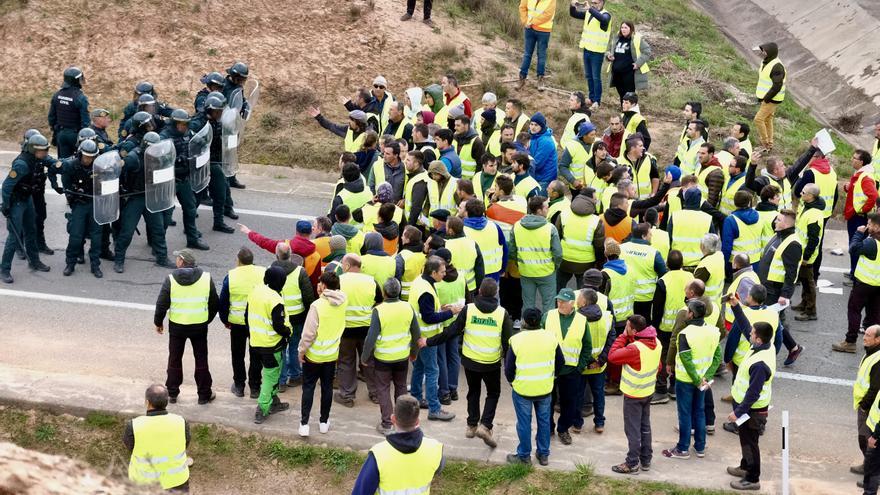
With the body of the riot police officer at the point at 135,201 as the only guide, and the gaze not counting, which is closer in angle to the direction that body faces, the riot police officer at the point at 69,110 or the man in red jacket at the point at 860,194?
the man in red jacket

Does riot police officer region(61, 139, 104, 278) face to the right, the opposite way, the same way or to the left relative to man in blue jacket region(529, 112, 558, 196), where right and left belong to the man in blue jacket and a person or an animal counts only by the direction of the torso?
the opposite way

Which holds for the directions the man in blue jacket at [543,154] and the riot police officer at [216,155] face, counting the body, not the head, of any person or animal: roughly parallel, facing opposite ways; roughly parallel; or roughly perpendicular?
roughly parallel, facing opposite ways

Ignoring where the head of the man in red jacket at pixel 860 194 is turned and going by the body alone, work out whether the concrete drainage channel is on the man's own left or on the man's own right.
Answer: on the man's own right

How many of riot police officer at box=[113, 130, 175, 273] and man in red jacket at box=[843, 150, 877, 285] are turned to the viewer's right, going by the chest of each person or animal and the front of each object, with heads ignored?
1

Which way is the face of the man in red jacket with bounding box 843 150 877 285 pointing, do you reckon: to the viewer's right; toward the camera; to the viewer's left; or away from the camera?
to the viewer's left

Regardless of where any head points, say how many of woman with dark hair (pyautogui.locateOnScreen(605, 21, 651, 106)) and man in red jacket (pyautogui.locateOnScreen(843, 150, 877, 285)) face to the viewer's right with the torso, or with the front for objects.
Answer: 0

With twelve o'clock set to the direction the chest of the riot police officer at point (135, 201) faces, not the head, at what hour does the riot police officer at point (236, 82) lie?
the riot police officer at point (236, 82) is roughly at 10 o'clock from the riot police officer at point (135, 201).

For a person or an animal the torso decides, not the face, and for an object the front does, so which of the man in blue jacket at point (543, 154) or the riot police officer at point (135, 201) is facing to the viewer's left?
the man in blue jacket

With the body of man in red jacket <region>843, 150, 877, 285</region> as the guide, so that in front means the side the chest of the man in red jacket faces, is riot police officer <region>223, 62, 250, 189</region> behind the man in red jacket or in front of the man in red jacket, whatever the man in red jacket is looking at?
in front

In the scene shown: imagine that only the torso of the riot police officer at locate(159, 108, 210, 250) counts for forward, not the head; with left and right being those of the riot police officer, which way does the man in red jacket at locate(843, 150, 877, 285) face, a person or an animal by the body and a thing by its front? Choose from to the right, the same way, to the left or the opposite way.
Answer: the opposite way

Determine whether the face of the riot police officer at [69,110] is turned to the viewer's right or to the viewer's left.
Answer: to the viewer's right

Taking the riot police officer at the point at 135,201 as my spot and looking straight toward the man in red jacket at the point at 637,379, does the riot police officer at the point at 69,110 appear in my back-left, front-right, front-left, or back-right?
back-left

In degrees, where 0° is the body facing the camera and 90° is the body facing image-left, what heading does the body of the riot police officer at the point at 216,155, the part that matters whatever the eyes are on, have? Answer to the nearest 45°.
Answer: approximately 270°

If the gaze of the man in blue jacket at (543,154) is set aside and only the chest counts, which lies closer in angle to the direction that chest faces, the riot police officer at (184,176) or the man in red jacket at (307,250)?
the riot police officer

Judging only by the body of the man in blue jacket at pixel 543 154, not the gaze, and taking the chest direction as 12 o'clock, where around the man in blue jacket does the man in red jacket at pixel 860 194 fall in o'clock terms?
The man in red jacket is roughly at 6 o'clock from the man in blue jacket.

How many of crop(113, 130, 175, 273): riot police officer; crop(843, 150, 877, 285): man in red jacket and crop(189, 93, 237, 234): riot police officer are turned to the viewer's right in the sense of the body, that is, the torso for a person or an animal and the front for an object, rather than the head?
2

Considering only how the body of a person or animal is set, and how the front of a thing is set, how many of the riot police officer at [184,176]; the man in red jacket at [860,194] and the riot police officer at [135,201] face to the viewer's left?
1

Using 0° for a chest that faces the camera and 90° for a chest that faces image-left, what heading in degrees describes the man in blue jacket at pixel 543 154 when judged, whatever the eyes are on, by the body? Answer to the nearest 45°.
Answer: approximately 90°
